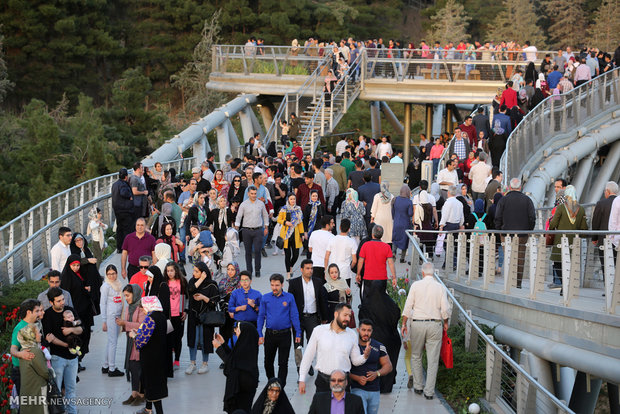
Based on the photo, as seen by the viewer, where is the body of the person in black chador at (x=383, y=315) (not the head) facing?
away from the camera

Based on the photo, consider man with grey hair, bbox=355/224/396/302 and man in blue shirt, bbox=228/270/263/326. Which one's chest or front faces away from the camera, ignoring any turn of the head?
the man with grey hair

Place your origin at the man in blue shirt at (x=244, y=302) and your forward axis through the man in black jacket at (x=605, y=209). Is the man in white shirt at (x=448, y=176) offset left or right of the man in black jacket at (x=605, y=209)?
left

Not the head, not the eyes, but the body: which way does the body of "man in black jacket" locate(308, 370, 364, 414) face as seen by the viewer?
toward the camera

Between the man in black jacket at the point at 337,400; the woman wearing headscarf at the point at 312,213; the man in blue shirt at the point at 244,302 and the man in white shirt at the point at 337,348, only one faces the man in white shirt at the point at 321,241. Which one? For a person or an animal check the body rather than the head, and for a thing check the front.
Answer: the woman wearing headscarf

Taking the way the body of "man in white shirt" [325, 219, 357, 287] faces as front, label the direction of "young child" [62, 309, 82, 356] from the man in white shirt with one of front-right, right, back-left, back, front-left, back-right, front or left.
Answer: back-left

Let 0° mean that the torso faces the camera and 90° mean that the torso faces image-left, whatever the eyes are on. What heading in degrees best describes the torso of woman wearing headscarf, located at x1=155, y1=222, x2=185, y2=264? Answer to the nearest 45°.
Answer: approximately 0°

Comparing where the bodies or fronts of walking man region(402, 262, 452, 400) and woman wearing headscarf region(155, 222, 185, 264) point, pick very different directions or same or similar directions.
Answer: very different directions

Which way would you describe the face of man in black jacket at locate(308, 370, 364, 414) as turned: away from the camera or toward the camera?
toward the camera

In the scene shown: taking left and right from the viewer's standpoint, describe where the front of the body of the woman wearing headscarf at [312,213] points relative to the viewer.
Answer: facing the viewer

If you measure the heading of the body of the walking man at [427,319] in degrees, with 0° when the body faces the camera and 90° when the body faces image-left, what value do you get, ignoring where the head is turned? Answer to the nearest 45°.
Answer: approximately 180°

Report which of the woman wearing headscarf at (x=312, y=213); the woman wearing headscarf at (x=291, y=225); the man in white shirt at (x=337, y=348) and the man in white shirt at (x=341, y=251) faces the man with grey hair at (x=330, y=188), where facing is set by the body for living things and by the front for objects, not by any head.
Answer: the man in white shirt at (x=341, y=251)
